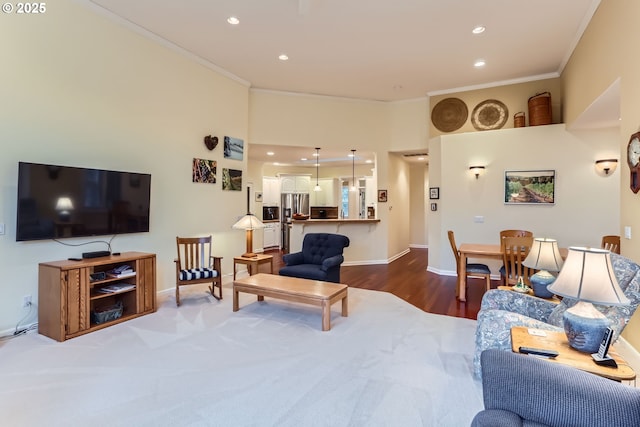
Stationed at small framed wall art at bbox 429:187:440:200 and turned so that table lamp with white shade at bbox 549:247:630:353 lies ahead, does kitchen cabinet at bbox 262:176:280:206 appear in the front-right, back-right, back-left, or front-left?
back-right

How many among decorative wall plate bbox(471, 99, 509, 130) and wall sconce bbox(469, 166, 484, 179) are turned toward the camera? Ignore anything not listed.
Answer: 2

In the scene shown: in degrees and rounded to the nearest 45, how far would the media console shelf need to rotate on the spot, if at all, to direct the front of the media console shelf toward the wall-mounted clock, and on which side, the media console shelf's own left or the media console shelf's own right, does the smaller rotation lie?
0° — it already faces it

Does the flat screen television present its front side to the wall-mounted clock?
yes

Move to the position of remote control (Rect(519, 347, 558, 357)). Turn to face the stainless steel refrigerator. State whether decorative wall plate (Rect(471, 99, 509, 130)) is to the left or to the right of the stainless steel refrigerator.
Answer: right

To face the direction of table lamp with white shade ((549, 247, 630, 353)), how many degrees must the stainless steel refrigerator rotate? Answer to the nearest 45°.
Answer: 0° — it already faces it

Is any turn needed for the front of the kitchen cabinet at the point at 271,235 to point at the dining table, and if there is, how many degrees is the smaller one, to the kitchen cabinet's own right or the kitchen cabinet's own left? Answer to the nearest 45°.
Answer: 0° — it already faces it

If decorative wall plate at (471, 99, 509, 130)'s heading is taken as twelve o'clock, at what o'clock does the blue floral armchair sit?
The blue floral armchair is roughly at 12 o'clock from the decorative wall plate.

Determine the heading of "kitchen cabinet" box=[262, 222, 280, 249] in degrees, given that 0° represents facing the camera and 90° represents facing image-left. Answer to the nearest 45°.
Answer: approximately 315°

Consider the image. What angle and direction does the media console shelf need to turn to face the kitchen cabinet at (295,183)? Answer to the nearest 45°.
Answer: approximately 90° to its left
